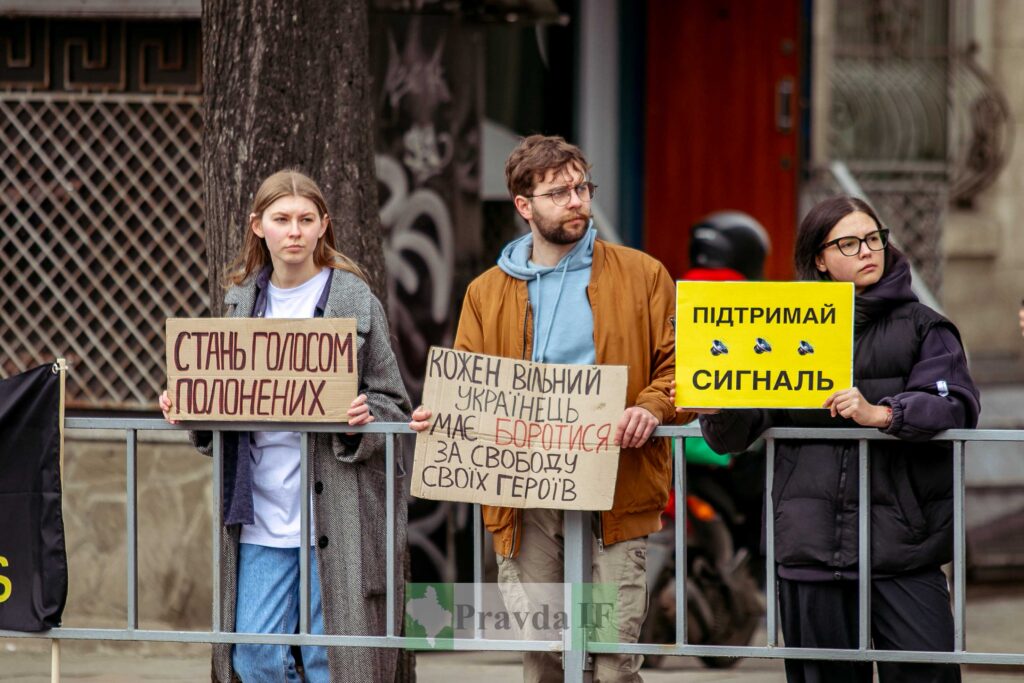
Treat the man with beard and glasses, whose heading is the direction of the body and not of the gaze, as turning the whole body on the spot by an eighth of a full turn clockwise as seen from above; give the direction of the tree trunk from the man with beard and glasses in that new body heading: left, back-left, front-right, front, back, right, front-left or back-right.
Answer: right

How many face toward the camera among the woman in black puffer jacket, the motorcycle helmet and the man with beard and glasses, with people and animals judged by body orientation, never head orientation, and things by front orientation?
2

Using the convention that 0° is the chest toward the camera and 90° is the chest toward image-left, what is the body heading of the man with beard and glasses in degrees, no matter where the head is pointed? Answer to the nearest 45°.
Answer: approximately 0°

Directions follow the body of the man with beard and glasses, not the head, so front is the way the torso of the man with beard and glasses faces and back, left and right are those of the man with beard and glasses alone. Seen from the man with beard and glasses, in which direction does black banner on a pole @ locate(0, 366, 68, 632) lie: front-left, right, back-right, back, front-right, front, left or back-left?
right

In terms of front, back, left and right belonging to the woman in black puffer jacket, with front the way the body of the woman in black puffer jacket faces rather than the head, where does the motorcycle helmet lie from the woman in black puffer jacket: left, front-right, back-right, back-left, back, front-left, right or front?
back

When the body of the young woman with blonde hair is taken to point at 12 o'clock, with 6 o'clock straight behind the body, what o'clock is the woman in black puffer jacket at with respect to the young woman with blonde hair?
The woman in black puffer jacket is roughly at 8 o'clock from the young woman with blonde hair.

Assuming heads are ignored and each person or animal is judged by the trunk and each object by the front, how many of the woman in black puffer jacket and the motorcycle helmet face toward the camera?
1
